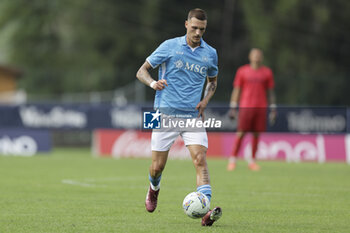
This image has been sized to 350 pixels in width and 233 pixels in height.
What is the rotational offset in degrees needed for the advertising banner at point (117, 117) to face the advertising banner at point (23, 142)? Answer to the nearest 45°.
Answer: approximately 90° to its right

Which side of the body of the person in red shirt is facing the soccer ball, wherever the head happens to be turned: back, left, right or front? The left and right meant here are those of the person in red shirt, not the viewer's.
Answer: front

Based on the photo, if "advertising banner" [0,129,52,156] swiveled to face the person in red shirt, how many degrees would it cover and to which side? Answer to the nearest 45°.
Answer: approximately 45° to its left

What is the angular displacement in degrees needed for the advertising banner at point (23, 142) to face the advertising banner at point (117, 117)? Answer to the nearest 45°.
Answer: approximately 90° to its left

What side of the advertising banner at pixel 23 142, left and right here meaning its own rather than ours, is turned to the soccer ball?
front

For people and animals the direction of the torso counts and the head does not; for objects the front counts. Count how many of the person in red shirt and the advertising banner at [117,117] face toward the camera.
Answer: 2

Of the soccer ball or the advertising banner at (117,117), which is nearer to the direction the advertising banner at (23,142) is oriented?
the soccer ball

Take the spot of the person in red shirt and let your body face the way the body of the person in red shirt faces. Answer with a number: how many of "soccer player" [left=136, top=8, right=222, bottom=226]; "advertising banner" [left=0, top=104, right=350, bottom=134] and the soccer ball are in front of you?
2
